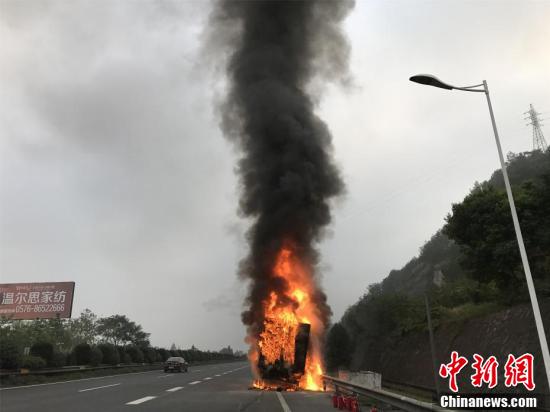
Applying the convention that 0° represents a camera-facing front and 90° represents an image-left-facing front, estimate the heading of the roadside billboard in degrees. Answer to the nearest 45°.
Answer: approximately 0°

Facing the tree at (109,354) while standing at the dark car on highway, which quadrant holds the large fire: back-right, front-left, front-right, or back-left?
back-left

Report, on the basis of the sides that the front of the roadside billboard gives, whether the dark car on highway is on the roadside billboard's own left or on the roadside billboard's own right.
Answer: on the roadside billboard's own left

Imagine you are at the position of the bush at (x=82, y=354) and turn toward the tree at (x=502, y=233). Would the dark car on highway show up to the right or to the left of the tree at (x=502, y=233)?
left

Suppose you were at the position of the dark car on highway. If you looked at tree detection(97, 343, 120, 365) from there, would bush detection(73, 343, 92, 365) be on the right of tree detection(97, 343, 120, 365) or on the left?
left

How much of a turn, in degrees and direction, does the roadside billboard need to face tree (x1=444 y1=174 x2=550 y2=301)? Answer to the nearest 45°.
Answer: approximately 45° to its left
